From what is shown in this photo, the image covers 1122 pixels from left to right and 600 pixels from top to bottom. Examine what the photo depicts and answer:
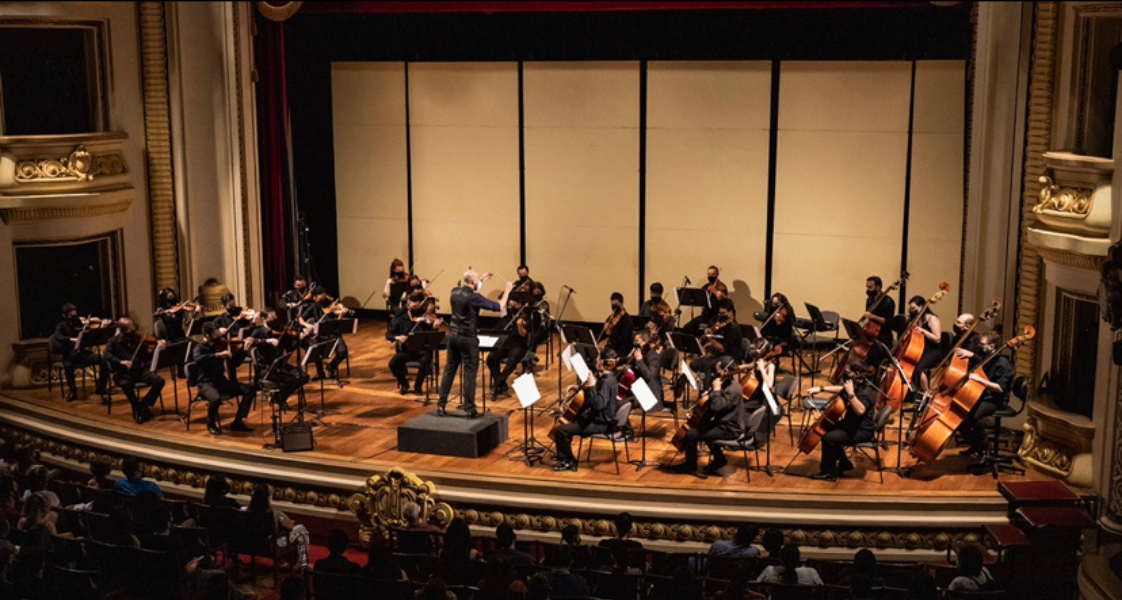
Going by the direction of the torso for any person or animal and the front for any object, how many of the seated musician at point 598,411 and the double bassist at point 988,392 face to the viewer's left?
2

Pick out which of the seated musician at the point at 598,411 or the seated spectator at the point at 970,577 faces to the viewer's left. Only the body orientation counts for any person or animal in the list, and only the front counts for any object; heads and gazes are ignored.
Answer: the seated musician

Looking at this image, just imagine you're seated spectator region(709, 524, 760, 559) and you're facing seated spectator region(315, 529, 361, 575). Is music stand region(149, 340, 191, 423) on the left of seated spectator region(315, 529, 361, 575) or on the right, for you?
right

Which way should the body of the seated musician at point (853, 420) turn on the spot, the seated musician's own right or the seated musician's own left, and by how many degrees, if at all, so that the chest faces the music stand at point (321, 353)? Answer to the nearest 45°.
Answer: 0° — they already face it

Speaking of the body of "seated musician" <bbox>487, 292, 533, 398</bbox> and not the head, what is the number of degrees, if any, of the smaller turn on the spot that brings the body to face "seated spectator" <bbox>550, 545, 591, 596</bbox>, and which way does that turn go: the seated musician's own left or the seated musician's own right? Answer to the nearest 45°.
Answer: approximately 45° to the seated musician's own left

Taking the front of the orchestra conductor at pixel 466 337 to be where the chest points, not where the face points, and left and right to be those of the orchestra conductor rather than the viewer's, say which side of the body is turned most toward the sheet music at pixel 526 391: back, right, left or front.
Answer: right

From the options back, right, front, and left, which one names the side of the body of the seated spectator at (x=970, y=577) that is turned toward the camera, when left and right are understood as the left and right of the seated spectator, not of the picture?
back

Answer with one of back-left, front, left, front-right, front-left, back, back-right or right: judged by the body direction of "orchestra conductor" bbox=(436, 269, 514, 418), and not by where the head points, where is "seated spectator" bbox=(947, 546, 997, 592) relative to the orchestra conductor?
right

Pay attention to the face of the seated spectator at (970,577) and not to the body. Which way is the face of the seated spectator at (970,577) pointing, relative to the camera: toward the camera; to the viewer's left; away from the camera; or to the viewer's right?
away from the camera

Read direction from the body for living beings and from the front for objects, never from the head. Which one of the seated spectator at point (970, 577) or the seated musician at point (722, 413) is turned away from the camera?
the seated spectator

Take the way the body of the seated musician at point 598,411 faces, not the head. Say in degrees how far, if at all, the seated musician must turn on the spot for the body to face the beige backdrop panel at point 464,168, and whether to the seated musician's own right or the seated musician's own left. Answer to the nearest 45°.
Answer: approximately 90° to the seated musician's own right

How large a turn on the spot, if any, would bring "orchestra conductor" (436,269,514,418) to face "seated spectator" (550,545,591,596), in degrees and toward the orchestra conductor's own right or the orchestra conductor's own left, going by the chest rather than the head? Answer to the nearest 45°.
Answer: approximately 135° to the orchestra conductor's own right

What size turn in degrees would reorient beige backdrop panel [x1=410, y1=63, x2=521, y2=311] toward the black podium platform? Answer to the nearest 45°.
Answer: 0° — it already faces it

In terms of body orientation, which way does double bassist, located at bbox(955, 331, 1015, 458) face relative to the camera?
to the viewer's left

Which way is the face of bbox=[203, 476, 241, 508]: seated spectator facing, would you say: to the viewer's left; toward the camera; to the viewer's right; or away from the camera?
away from the camera

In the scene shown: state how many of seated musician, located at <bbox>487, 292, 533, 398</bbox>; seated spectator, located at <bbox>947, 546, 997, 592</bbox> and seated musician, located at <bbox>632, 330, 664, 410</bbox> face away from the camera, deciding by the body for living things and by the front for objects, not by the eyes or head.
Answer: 1
